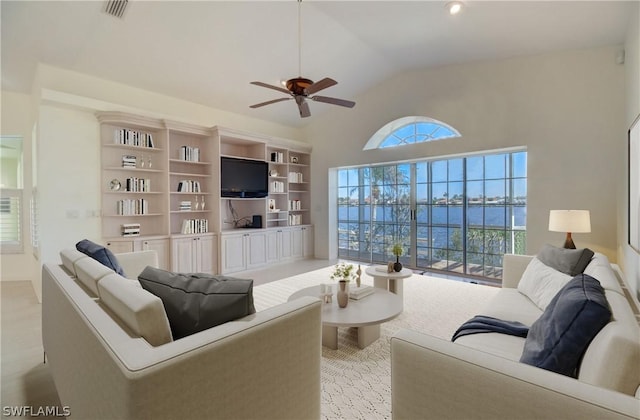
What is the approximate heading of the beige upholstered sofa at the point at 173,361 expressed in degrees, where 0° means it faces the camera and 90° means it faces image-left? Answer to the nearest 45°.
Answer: approximately 225°

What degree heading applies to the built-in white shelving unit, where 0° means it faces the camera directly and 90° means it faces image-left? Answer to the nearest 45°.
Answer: approximately 315°

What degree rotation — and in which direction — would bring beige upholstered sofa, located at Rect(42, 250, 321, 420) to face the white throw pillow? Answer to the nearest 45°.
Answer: approximately 45° to its right

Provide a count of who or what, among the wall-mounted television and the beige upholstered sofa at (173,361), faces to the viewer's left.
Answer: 0

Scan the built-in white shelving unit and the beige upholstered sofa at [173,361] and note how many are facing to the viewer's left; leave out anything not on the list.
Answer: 0

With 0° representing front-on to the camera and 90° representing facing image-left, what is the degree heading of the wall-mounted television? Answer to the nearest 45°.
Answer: approximately 315°

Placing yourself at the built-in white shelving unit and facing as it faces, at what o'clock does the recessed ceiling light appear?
The recessed ceiling light is roughly at 12 o'clock from the built-in white shelving unit.

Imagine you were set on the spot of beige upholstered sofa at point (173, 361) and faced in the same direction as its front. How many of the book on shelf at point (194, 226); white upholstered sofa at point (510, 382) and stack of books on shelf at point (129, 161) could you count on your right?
1

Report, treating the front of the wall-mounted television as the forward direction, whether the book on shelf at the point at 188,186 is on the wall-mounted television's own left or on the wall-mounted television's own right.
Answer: on the wall-mounted television's own right

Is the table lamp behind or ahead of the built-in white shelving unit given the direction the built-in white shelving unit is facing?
ahead
